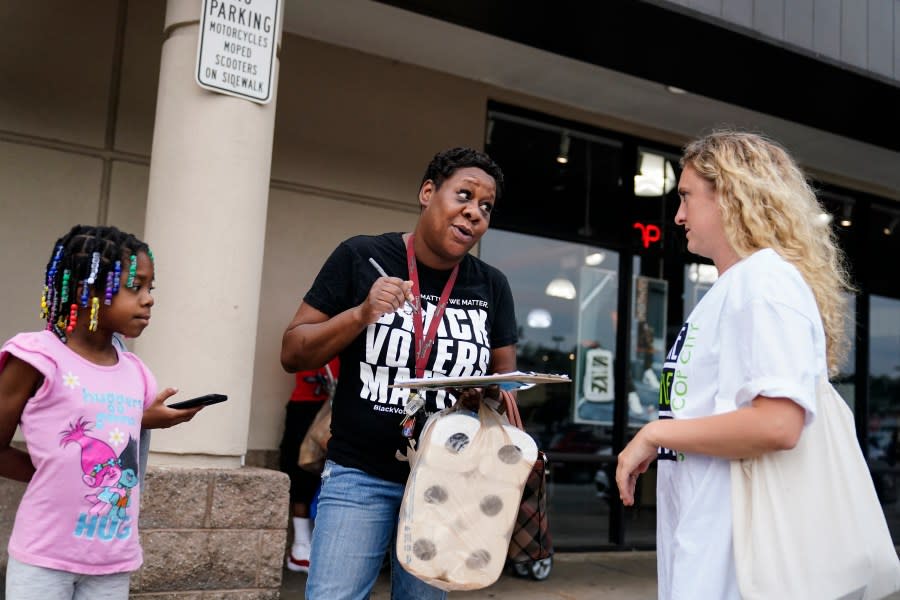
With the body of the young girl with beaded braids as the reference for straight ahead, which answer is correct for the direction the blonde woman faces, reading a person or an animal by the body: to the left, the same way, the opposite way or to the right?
the opposite way

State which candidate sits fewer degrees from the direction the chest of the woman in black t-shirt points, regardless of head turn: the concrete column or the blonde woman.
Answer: the blonde woman

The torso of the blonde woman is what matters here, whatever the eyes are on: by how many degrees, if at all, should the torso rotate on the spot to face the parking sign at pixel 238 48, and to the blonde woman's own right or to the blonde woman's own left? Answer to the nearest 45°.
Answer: approximately 45° to the blonde woman's own right

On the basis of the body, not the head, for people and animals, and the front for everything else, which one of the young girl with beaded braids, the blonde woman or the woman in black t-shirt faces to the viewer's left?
the blonde woman

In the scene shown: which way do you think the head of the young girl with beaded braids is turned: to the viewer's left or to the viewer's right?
to the viewer's right

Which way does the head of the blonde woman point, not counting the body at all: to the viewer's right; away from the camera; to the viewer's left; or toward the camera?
to the viewer's left

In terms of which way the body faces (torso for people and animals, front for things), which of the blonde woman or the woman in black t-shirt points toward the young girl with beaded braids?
the blonde woman

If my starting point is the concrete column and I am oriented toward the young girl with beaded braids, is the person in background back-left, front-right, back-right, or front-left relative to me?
back-left

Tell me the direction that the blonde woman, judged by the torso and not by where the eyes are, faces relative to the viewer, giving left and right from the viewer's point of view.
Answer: facing to the left of the viewer

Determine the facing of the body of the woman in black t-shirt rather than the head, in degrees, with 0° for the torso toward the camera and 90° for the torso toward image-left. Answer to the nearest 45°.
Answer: approximately 315°
